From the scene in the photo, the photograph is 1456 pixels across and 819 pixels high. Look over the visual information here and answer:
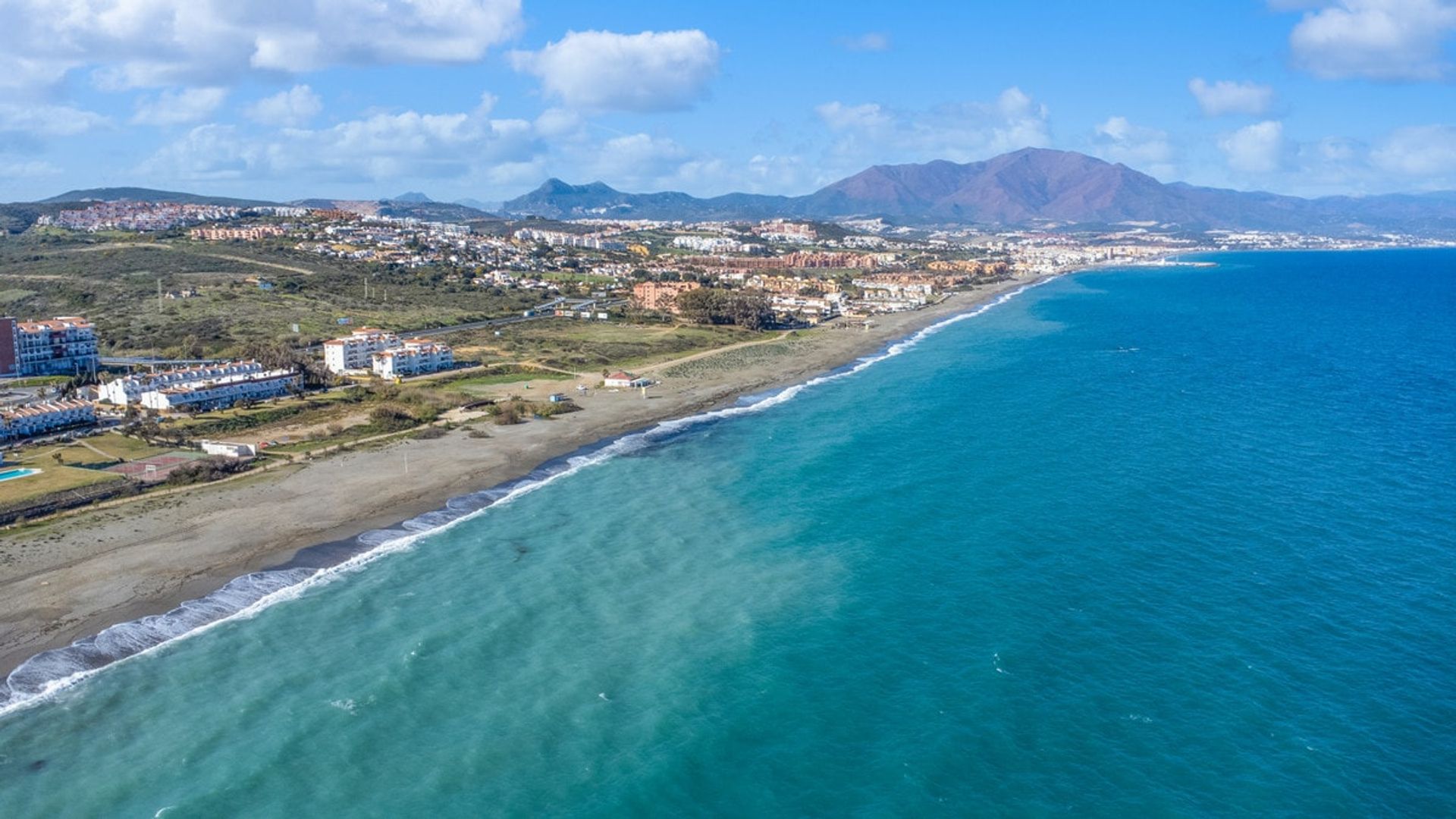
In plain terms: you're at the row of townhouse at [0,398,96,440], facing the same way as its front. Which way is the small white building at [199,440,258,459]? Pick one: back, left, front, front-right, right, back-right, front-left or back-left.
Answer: front

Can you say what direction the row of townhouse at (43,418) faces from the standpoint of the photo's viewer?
facing the viewer and to the right of the viewer
